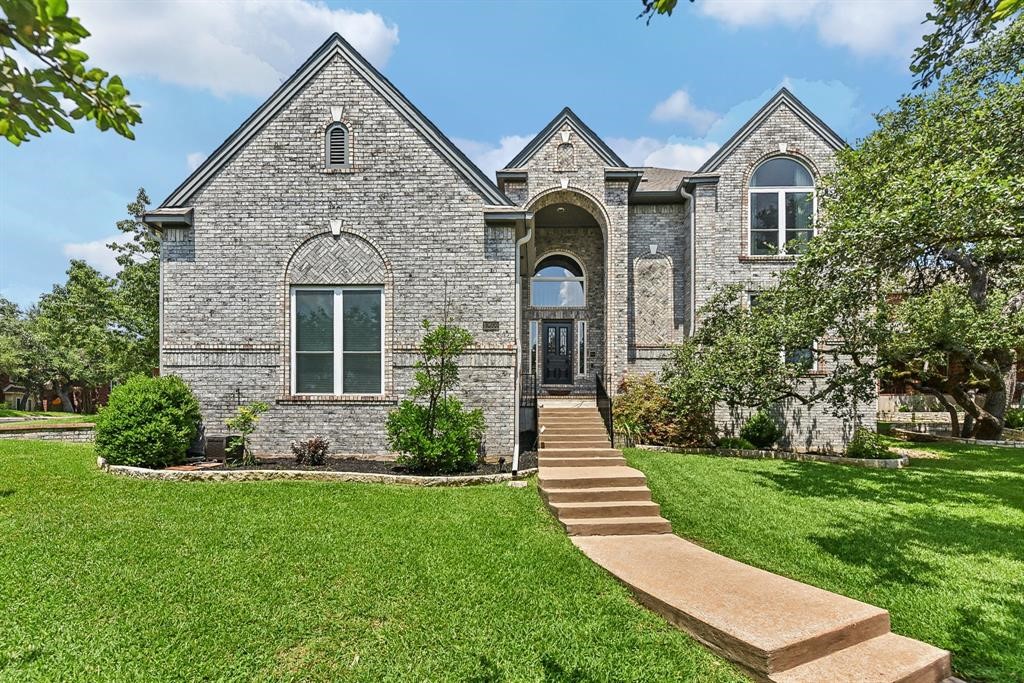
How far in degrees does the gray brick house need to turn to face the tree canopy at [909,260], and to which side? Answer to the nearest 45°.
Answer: approximately 90° to its left

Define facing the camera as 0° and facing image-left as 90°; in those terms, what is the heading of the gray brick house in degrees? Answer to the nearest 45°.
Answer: approximately 0°

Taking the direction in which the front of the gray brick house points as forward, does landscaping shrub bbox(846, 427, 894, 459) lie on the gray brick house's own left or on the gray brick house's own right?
on the gray brick house's own left

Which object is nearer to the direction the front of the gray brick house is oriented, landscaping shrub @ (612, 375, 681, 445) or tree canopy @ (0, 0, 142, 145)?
the tree canopy
